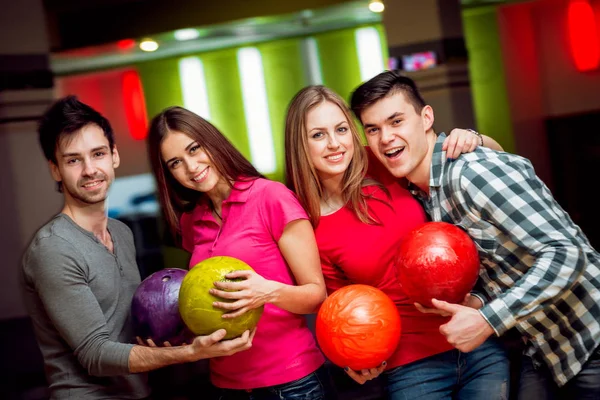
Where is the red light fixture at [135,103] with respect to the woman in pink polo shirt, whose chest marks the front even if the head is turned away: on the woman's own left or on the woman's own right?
on the woman's own right

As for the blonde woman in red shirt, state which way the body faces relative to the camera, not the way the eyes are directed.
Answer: toward the camera

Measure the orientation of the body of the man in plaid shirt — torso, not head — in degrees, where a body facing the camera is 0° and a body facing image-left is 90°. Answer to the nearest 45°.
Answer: approximately 45°

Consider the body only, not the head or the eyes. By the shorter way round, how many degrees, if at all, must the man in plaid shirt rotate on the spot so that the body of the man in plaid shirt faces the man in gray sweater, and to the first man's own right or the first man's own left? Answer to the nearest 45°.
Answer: approximately 45° to the first man's own right

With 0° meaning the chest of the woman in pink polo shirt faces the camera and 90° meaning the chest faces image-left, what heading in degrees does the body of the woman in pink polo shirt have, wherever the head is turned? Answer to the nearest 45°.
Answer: approximately 45°

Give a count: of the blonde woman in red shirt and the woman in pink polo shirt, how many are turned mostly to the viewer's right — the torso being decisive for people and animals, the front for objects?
0

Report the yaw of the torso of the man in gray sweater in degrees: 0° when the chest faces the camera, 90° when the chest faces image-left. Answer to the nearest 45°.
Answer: approximately 315°

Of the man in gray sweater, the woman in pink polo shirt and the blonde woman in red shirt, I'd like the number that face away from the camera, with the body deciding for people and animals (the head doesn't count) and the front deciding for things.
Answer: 0

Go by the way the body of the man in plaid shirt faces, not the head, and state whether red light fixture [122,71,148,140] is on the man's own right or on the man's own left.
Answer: on the man's own right
